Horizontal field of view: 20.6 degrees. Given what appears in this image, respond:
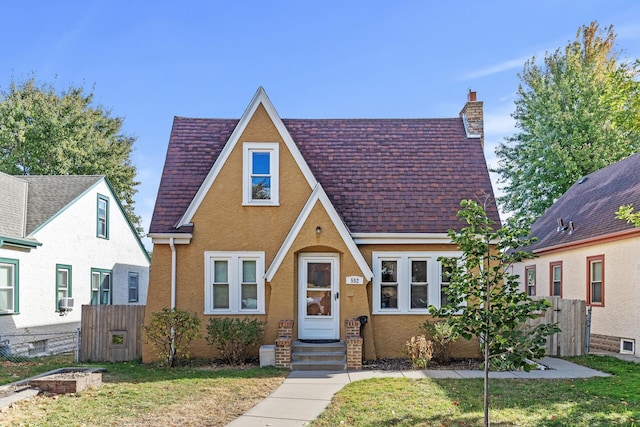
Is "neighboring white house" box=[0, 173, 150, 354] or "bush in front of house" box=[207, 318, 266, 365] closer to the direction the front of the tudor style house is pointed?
the bush in front of house

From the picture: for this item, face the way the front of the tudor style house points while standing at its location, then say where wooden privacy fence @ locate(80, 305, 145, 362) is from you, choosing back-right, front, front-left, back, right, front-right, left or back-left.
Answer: right

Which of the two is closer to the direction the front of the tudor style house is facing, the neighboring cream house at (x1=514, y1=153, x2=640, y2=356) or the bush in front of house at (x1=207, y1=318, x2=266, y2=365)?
the bush in front of house

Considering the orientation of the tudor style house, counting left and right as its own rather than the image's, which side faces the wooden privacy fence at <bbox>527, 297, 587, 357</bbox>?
left

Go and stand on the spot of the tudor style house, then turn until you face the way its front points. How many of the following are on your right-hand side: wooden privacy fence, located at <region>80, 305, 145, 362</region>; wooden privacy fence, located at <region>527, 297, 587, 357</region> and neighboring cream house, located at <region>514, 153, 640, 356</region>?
1

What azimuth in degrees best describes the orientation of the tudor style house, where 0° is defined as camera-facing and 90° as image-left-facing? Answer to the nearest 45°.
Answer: approximately 0°
